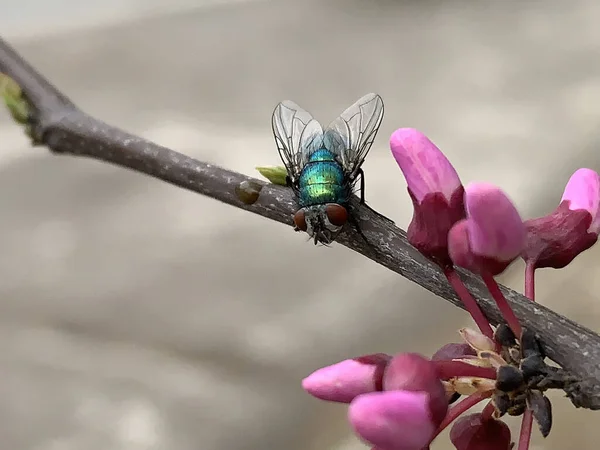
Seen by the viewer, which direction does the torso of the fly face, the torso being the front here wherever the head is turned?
toward the camera
